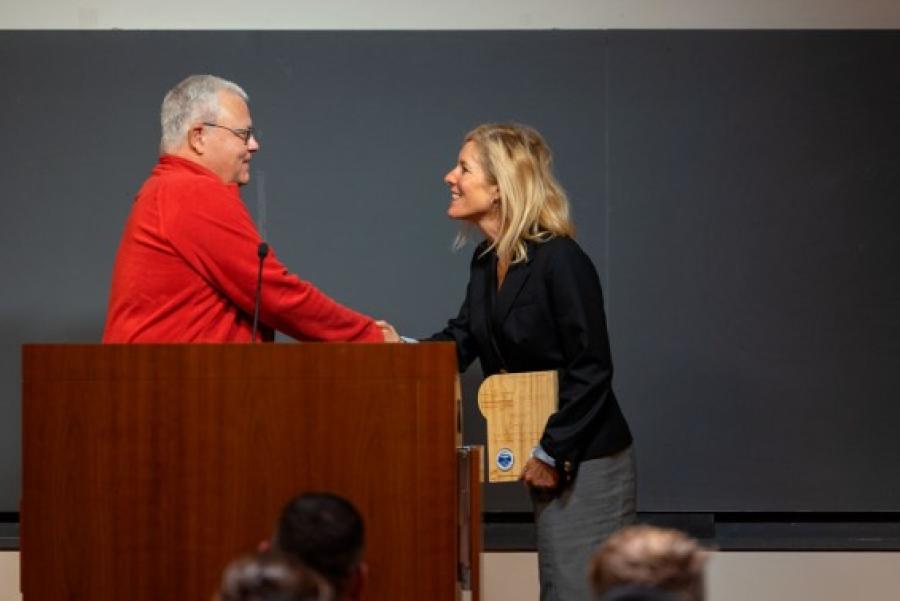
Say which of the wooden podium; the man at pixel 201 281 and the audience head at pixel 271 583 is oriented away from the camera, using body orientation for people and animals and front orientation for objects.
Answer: the audience head

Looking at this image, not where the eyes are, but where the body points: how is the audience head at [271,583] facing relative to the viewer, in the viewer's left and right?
facing away from the viewer

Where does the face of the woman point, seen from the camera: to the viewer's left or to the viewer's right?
to the viewer's left

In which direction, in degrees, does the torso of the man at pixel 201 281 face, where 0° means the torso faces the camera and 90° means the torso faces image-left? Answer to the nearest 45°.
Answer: approximately 270°

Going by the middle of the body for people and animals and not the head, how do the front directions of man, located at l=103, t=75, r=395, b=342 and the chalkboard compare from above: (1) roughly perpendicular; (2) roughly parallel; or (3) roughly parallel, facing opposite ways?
roughly perpendicular

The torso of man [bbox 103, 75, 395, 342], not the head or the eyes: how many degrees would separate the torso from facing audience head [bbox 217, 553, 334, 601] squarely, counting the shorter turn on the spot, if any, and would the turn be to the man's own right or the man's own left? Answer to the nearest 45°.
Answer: approximately 90° to the man's own right

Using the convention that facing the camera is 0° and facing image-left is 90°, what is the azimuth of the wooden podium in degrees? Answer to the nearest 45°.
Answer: approximately 0°

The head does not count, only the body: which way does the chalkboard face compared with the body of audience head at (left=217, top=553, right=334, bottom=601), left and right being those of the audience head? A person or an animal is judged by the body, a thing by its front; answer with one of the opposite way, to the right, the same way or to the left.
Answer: the opposite way

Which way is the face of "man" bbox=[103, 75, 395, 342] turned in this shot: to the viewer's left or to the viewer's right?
to the viewer's right

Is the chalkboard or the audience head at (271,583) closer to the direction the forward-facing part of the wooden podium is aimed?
the audience head
